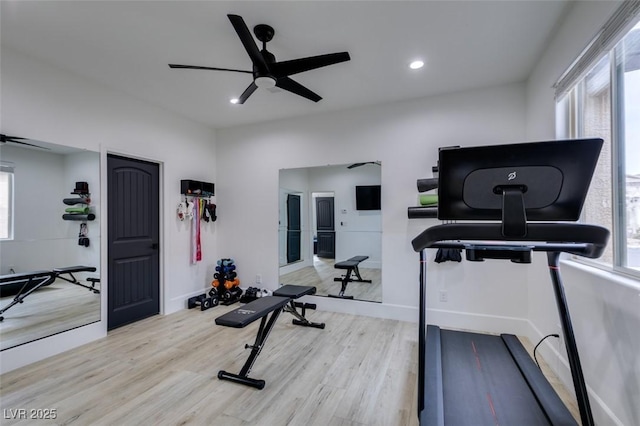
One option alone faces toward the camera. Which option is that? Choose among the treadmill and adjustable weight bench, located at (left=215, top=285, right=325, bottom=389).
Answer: the treadmill

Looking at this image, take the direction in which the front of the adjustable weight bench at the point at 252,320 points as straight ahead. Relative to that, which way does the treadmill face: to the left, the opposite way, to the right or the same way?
the opposite way

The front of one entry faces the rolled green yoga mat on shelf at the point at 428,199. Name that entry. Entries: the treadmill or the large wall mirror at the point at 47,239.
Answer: the large wall mirror

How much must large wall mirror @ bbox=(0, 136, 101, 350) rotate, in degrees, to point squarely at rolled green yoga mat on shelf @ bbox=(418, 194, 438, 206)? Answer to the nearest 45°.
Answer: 0° — it already faces it

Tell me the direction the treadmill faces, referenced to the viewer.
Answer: facing the viewer

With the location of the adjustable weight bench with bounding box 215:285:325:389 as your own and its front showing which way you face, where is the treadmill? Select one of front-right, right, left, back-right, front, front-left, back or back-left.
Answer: right

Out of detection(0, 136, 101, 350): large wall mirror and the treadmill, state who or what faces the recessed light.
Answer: the large wall mirror

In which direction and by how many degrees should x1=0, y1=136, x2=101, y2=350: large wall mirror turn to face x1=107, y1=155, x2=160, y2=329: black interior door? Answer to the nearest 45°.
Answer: approximately 90° to its left

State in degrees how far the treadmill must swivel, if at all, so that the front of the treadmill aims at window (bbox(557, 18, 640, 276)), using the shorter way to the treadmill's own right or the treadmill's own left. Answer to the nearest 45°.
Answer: approximately 135° to the treadmill's own left

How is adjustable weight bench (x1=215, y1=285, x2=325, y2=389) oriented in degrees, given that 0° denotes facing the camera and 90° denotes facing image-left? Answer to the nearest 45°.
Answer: approximately 225°

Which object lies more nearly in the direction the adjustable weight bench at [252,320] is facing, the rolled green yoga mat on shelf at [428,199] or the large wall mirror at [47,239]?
the rolled green yoga mat on shelf

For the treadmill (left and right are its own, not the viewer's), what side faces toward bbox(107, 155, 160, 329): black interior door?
right

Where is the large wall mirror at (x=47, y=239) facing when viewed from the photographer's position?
facing the viewer and to the right of the viewer
